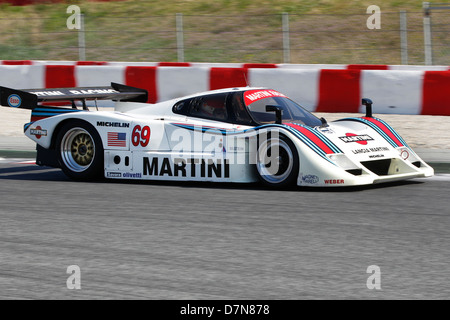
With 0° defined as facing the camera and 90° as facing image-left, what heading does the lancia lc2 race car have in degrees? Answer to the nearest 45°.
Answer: approximately 315°

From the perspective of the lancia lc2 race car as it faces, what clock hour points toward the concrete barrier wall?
The concrete barrier wall is roughly at 8 o'clock from the lancia lc2 race car.
